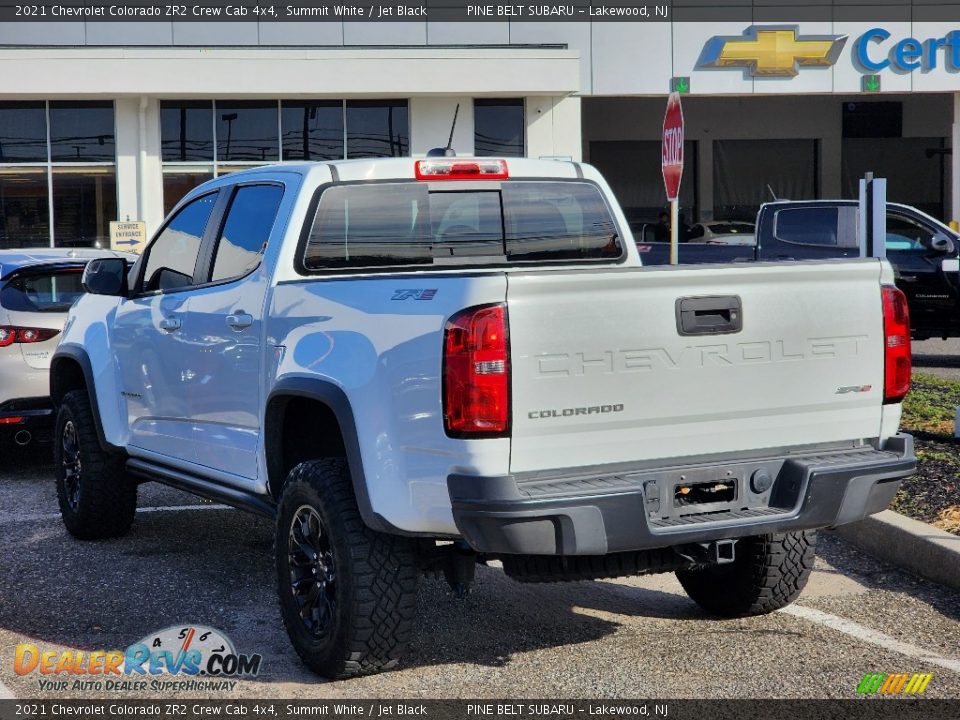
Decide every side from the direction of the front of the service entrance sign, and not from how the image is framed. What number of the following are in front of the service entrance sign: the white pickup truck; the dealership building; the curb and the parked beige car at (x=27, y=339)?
3

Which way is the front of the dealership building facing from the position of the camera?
facing the viewer

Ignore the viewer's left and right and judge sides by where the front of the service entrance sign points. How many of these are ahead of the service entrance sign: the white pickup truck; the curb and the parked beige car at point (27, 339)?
3

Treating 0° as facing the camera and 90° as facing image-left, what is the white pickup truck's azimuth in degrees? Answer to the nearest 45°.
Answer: approximately 135°

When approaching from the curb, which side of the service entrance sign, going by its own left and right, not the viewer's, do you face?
front

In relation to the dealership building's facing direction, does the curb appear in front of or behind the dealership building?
in front

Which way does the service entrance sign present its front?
toward the camera

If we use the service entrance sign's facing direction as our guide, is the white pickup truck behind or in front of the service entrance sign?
in front

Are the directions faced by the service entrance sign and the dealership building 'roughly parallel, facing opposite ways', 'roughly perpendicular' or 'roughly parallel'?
roughly parallel

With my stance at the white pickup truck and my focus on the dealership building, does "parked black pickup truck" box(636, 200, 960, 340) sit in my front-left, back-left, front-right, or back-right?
front-right

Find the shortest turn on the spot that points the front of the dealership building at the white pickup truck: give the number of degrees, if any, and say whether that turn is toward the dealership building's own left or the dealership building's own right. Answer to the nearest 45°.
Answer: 0° — it already faces it

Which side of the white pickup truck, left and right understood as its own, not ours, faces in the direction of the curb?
right

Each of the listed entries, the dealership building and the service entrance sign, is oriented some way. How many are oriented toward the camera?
2

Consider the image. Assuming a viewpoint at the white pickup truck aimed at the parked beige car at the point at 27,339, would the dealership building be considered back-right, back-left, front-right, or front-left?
front-right

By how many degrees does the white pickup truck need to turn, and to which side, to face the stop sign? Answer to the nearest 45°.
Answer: approximately 45° to its right

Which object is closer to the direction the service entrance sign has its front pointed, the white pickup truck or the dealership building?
the white pickup truck

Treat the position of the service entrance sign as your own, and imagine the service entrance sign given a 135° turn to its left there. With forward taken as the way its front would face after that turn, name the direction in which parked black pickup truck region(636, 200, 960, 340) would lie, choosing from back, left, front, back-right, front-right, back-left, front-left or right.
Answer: right
